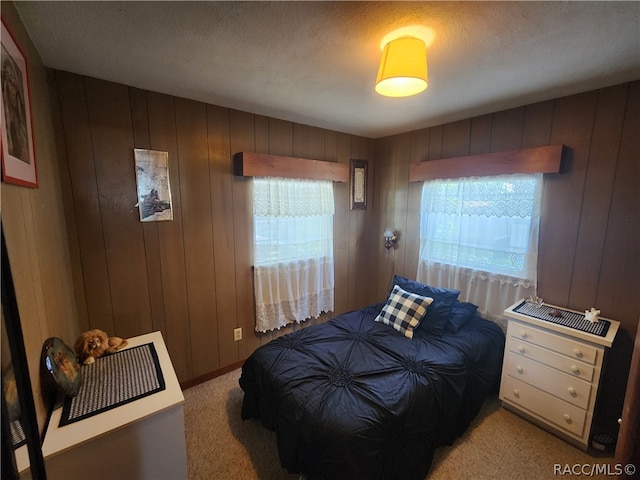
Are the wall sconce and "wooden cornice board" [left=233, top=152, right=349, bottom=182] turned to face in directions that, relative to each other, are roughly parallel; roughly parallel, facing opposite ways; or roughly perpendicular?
roughly perpendicular

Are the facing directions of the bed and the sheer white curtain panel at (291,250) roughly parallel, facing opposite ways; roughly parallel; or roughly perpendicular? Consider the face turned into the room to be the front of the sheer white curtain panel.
roughly perpendicular

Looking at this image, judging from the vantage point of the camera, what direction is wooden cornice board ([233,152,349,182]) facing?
facing the viewer and to the right of the viewer

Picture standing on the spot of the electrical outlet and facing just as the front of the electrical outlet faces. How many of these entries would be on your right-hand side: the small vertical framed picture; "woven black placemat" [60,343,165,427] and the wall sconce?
1

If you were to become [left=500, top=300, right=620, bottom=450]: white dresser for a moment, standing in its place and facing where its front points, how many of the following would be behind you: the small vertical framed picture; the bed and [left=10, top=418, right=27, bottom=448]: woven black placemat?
0

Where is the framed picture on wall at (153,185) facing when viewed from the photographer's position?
facing the viewer

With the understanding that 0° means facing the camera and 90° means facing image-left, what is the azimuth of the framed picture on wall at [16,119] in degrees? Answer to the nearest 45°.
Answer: approximately 270°

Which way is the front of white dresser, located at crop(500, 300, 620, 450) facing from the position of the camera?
facing the viewer and to the left of the viewer

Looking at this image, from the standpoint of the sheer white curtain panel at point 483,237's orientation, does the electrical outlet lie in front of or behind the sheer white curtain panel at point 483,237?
in front

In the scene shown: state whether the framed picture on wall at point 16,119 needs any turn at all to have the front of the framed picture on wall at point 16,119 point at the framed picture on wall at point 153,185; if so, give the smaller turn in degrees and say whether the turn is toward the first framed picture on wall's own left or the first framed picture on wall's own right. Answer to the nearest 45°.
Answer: approximately 45° to the first framed picture on wall's own left

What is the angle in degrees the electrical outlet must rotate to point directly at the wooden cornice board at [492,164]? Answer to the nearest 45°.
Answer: approximately 45° to its left

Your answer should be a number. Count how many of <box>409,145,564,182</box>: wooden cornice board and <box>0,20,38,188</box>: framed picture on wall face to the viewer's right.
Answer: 1

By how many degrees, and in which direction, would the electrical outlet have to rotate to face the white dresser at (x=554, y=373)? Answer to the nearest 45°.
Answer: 0° — it already faces it

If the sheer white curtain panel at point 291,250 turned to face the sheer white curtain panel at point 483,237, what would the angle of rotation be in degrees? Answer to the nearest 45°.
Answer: approximately 45° to its left

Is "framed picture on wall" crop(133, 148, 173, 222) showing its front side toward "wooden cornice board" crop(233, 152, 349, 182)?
no

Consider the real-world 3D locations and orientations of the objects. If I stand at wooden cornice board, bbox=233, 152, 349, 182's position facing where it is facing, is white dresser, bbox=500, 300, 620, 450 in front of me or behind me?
in front

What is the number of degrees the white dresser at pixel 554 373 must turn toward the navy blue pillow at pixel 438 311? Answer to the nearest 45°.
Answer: approximately 45° to its right

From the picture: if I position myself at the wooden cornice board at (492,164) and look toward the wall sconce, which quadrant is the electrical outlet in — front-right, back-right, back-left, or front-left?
front-left
